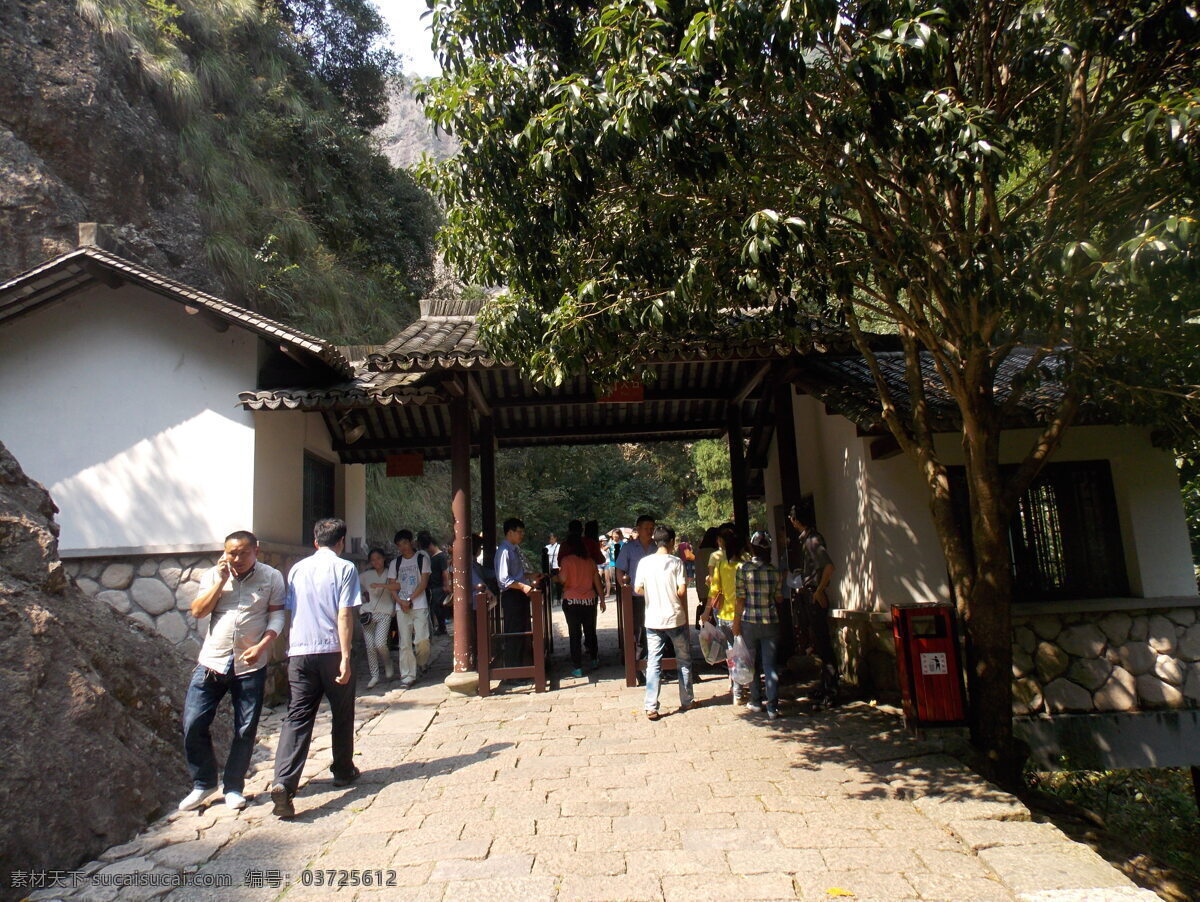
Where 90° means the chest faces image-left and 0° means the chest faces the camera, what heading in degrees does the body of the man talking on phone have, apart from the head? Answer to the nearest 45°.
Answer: approximately 0°

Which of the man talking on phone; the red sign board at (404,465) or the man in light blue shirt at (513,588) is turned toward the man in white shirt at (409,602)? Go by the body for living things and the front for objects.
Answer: the red sign board

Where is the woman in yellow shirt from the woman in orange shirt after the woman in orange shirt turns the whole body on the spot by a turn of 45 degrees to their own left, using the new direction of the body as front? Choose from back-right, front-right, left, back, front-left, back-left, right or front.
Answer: back

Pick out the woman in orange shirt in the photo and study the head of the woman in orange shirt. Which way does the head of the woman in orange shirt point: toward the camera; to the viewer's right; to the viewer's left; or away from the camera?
away from the camera

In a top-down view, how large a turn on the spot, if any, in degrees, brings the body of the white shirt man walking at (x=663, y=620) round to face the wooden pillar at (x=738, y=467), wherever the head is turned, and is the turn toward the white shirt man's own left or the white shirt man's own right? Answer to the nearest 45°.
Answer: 0° — they already face it

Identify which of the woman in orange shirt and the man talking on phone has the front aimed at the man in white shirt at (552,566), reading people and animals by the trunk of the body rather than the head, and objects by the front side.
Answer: the woman in orange shirt

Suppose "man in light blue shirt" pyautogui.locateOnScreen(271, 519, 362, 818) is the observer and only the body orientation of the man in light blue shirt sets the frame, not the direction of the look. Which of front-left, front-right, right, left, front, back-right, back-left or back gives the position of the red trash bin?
right

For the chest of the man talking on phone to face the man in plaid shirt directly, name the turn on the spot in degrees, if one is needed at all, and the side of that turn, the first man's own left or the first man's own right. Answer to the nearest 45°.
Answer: approximately 90° to the first man's own left

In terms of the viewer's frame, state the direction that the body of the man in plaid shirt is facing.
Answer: away from the camera

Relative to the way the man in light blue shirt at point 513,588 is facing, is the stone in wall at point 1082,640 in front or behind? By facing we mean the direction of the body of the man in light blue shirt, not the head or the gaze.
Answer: in front

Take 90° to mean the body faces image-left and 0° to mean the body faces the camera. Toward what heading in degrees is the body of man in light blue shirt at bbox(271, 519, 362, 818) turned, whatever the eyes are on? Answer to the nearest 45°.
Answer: approximately 180°

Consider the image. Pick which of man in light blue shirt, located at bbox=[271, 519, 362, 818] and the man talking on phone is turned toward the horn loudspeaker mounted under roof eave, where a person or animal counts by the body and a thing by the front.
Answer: the man in light blue shirt

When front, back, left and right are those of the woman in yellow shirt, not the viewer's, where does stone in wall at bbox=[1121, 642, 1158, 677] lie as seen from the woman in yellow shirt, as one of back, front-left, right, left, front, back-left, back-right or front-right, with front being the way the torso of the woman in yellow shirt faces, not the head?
back-right

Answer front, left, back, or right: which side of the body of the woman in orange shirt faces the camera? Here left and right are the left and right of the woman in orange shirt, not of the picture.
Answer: back
